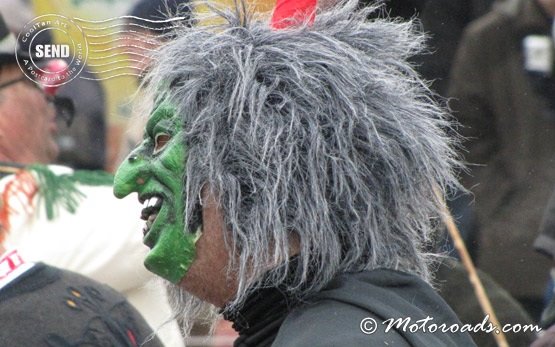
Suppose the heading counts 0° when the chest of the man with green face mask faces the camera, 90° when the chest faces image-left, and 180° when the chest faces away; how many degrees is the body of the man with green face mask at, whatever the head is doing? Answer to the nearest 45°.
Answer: approximately 90°

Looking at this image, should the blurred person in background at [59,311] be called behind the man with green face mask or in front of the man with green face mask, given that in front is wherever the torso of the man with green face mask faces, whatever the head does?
in front

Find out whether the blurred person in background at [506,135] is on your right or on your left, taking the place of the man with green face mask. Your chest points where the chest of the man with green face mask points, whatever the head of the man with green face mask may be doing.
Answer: on your right

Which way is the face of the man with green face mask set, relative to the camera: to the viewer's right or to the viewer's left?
to the viewer's left
